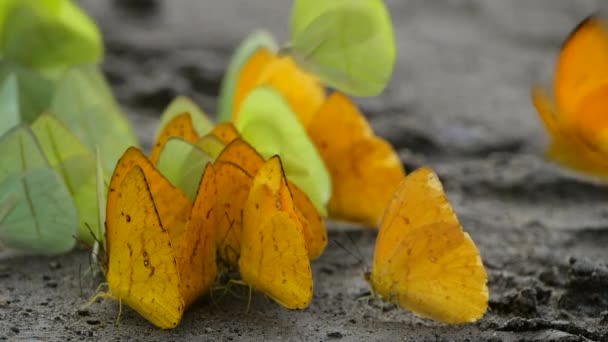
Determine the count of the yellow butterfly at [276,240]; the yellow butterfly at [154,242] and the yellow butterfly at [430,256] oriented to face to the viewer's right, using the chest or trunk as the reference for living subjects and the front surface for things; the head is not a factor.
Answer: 0

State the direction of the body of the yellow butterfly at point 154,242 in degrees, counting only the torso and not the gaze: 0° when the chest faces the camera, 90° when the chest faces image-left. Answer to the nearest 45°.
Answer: approximately 135°

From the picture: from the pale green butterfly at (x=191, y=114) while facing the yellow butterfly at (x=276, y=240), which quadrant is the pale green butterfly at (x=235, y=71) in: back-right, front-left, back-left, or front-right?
back-left

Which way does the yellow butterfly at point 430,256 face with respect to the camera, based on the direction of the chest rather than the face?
to the viewer's left

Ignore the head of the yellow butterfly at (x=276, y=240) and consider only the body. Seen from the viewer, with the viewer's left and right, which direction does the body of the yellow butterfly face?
facing to the left of the viewer

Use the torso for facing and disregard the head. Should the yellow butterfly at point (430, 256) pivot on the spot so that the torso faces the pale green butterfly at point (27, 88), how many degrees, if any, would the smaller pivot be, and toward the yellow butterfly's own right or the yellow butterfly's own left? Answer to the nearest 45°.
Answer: approximately 45° to the yellow butterfly's own right

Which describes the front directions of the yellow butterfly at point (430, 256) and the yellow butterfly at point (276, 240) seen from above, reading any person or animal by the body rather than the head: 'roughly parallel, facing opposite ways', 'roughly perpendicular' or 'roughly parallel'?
roughly parallel
